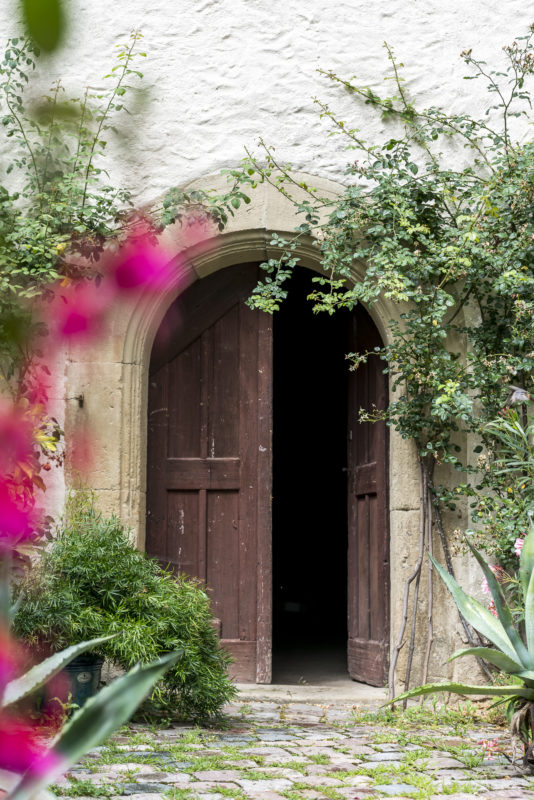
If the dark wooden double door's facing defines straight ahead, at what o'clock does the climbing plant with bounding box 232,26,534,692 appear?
The climbing plant is roughly at 10 o'clock from the dark wooden double door.

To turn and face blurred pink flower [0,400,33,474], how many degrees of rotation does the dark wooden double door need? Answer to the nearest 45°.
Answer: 0° — it already faces it

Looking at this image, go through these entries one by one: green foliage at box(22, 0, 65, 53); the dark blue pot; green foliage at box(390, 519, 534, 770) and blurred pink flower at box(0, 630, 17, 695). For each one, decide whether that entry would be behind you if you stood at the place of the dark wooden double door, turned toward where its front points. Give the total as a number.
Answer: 0

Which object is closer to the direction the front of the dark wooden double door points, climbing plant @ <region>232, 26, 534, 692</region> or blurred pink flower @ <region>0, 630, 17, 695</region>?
the blurred pink flower

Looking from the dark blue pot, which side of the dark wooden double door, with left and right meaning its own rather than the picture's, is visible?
right

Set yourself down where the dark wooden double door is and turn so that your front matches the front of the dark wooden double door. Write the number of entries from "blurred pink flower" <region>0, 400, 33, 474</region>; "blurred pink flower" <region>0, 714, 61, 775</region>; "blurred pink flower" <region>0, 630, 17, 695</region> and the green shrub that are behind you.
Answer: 0

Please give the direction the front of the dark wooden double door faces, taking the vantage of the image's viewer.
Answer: facing the viewer

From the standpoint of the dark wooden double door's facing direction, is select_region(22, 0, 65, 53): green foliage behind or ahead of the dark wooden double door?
ahead

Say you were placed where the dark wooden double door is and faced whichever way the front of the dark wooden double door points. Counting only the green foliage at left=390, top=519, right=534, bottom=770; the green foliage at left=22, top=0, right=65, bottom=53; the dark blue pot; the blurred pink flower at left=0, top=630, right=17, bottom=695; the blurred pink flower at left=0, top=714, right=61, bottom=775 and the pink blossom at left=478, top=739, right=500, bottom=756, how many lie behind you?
0

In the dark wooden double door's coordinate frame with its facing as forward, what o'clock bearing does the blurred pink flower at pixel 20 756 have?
The blurred pink flower is roughly at 12 o'clock from the dark wooden double door.

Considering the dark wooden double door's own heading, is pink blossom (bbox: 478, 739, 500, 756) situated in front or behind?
in front

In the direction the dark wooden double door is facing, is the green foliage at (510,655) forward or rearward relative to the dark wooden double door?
forward
